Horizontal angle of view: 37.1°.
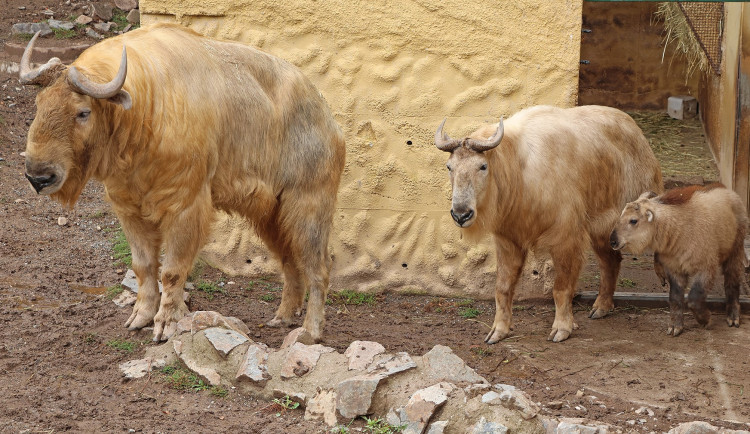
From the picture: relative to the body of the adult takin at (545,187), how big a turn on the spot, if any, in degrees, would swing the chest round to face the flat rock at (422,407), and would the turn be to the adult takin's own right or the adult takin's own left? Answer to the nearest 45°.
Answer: approximately 45° to the adult takin's own left

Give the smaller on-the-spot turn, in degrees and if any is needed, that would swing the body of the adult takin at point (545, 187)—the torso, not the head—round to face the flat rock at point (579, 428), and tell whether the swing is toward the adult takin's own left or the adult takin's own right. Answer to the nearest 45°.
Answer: approximately 45° to the adult takin's own left

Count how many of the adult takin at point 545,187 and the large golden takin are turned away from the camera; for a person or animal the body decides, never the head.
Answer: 0

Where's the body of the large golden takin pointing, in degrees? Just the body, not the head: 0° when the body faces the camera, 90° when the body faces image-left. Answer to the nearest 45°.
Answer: approximately 45°

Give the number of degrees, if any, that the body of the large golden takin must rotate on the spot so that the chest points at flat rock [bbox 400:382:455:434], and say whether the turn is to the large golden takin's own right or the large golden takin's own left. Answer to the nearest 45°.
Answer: approximately 90° to the large golden takin's own left

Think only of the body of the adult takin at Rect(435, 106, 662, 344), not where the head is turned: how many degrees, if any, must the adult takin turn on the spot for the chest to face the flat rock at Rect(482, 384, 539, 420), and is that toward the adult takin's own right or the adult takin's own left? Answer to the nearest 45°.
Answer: approximately 45° to the adult takin's own left

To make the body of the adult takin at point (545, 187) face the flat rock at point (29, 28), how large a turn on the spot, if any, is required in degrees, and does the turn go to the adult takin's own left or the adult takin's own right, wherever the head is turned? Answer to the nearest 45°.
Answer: approximately 90° to the adult takin's own right

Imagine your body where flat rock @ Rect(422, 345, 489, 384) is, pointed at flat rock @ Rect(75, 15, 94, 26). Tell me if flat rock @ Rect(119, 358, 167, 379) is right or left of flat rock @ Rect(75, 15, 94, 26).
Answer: left

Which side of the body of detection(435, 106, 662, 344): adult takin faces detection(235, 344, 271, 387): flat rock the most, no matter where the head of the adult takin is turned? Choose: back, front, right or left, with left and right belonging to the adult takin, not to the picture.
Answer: front

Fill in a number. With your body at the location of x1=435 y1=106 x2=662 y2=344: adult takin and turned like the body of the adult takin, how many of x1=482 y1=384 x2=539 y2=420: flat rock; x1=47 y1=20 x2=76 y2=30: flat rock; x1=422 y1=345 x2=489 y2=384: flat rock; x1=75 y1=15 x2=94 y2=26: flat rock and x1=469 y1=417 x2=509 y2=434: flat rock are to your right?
2

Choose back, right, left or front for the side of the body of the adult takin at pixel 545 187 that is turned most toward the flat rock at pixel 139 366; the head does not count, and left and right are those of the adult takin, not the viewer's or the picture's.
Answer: front

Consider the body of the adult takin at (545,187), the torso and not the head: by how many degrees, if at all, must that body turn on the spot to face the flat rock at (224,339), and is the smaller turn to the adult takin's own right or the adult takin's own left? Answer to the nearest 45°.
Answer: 0° — it already faces it

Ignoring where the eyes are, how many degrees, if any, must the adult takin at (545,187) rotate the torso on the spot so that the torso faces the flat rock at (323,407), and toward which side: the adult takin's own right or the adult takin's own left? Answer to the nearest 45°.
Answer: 0° — it already faces it

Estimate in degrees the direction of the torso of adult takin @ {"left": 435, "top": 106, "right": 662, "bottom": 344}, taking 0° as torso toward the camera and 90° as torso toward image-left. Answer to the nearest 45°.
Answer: approximately 45°

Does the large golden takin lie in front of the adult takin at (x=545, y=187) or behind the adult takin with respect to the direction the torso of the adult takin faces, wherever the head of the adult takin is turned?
in front
